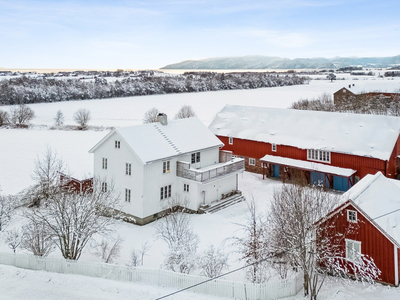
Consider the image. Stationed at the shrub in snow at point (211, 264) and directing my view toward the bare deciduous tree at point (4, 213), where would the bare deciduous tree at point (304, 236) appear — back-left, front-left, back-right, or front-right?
back-right

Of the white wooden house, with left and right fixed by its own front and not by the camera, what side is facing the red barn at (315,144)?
left

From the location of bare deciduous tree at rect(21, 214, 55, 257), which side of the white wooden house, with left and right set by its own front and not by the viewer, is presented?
right

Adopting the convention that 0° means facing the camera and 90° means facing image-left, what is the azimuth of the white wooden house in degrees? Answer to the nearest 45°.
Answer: approximately 315°

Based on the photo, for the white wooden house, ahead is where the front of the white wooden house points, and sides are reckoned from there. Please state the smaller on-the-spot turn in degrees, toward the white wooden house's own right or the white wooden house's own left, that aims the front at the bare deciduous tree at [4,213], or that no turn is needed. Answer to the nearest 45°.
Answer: approximately 135° to the white wooden house's own right

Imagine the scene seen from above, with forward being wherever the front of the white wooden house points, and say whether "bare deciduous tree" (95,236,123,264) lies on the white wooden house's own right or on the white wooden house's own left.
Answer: on the white wooden house's own right

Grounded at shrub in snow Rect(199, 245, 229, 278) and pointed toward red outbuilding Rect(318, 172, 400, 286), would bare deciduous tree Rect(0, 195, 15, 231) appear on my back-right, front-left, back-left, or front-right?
back-left

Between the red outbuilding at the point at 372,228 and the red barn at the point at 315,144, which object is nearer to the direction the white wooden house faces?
the red outbuilding
